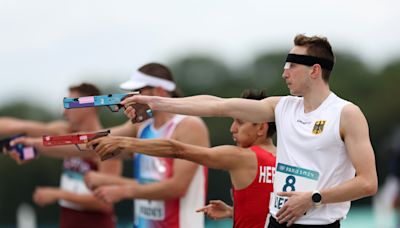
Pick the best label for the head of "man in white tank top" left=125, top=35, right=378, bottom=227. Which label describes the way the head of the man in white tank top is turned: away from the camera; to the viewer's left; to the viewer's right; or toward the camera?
to the viewer's left

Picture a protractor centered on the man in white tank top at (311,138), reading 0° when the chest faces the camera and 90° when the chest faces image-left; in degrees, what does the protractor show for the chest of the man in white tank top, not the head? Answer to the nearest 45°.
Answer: approximately 45°
